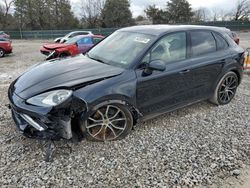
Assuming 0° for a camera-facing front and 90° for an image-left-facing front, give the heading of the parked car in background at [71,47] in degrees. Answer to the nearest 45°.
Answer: approximately 45°

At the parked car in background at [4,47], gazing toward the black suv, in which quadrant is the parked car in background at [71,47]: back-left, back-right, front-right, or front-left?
front-left

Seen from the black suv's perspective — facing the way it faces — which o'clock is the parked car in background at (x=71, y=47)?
The parked car in background is roughly at 4 o'clock from the black suv.

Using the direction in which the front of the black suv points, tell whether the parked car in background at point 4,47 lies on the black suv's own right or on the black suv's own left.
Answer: on the black suv's own right

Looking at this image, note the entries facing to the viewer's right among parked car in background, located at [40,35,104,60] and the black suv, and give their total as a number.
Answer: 0

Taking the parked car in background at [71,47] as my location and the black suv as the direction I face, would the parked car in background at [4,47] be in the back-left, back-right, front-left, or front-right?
back-right

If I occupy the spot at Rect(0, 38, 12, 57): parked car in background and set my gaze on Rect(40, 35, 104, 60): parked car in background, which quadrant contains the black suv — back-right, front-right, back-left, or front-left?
front-right

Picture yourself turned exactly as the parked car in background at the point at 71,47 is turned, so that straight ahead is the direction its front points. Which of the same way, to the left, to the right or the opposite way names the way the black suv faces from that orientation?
the same way

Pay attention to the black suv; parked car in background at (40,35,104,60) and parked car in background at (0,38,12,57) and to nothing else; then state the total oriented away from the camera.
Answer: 0

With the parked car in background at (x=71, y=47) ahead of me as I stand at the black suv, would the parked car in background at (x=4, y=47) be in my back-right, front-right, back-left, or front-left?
front-left
